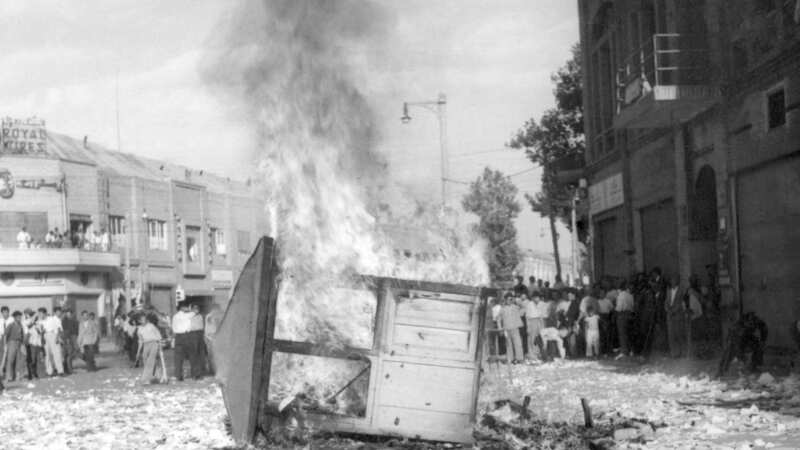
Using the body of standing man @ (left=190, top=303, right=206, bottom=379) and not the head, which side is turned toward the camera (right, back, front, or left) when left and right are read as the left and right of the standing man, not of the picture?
front

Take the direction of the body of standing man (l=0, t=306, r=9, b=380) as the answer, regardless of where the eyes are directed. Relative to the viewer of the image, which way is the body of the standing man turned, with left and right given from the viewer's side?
facing to the right of the viewer

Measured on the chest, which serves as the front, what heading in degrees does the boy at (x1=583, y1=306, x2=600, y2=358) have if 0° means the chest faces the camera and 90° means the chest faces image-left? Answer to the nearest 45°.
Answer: approximately 0°

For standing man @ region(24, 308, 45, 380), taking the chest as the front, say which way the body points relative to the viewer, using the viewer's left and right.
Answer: facing the viewer

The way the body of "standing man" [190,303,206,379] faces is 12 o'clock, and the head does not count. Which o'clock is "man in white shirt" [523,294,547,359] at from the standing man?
The man in white shirt is roughly at 9 o'clock from the standing man.

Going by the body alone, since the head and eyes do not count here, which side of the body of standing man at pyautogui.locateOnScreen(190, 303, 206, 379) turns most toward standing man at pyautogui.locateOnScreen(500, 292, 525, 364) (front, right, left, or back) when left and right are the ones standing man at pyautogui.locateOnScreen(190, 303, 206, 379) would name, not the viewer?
left

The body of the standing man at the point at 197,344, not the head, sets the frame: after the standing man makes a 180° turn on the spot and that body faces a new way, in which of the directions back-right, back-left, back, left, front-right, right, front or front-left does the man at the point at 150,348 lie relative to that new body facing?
front-left
